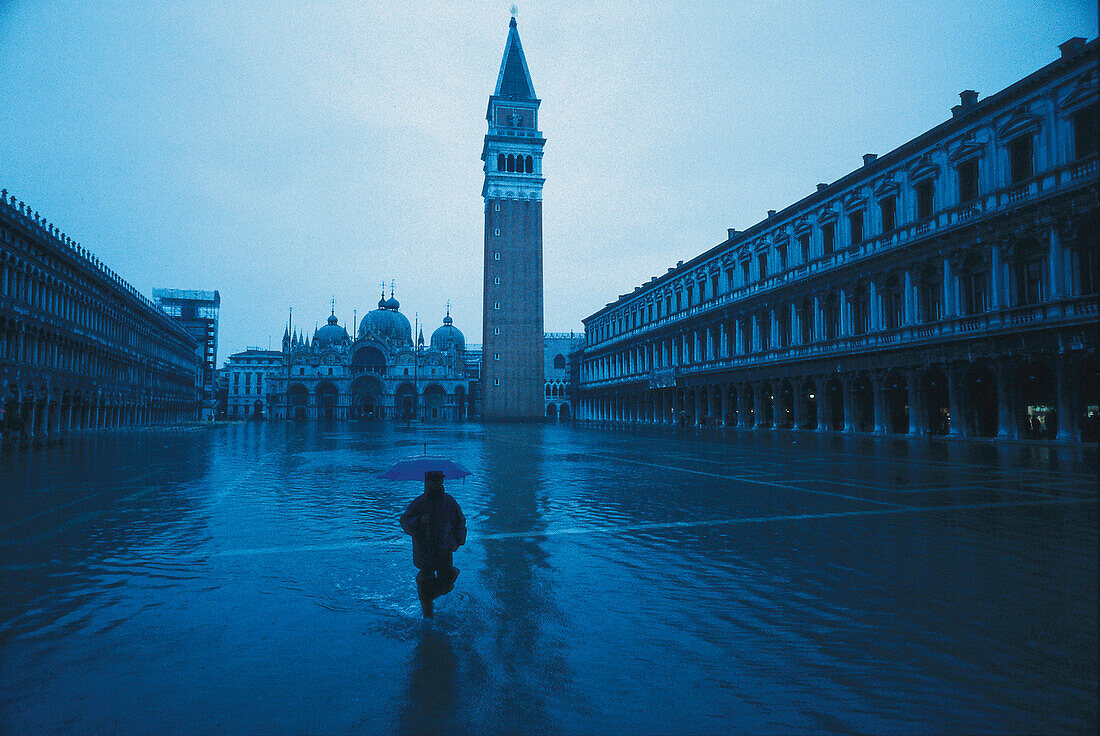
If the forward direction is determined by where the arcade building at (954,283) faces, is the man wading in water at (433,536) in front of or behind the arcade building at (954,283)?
in front

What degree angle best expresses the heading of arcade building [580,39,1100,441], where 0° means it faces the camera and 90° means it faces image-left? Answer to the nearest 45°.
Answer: approximately 45°
